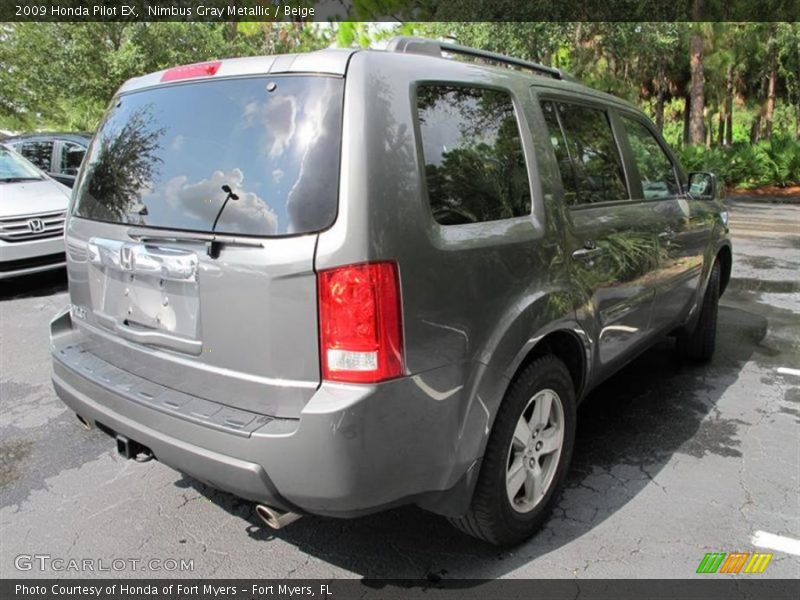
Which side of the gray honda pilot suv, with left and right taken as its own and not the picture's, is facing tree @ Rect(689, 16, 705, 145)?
front

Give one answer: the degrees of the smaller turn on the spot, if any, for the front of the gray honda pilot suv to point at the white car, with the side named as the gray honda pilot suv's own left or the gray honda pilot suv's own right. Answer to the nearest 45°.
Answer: approximately 90° to the gray honda pilot suv's own left

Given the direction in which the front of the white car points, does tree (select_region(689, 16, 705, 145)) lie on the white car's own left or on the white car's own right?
on the white car's own left

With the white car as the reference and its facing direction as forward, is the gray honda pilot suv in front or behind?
in front

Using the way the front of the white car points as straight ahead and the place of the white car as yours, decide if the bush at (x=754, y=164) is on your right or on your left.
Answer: on your left

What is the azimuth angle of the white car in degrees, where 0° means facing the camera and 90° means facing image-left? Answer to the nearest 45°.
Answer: approximately 315°

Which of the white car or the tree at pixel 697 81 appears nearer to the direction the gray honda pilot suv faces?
the tree

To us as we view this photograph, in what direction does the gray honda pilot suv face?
facing away from the viewer and to the right of the viewer

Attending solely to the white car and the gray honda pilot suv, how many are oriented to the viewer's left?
0
